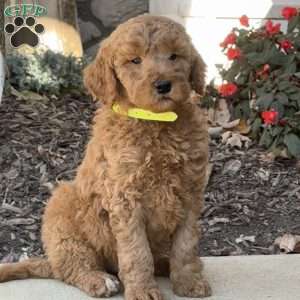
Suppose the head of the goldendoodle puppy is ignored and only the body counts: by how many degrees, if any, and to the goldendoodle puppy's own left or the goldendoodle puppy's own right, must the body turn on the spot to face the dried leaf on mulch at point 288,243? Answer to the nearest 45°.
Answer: approximately 90° to the goldendoodle puppy's own left

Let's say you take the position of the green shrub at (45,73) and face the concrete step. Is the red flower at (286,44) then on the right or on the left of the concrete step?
left

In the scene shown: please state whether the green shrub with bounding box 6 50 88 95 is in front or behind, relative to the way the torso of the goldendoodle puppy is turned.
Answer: behind

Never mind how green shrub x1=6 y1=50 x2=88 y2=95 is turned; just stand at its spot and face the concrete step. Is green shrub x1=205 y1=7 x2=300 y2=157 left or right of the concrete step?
left

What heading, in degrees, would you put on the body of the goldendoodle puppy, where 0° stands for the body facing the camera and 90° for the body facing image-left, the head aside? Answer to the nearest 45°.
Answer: approximately 315°

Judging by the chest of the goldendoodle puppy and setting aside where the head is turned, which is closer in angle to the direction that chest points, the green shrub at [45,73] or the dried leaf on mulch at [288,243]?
the dried leaf on mulch
